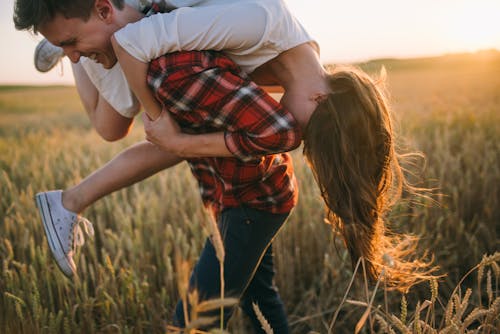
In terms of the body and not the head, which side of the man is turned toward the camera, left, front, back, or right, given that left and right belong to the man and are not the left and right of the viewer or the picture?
left

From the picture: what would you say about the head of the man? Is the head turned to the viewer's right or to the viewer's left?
to the viewer's left
